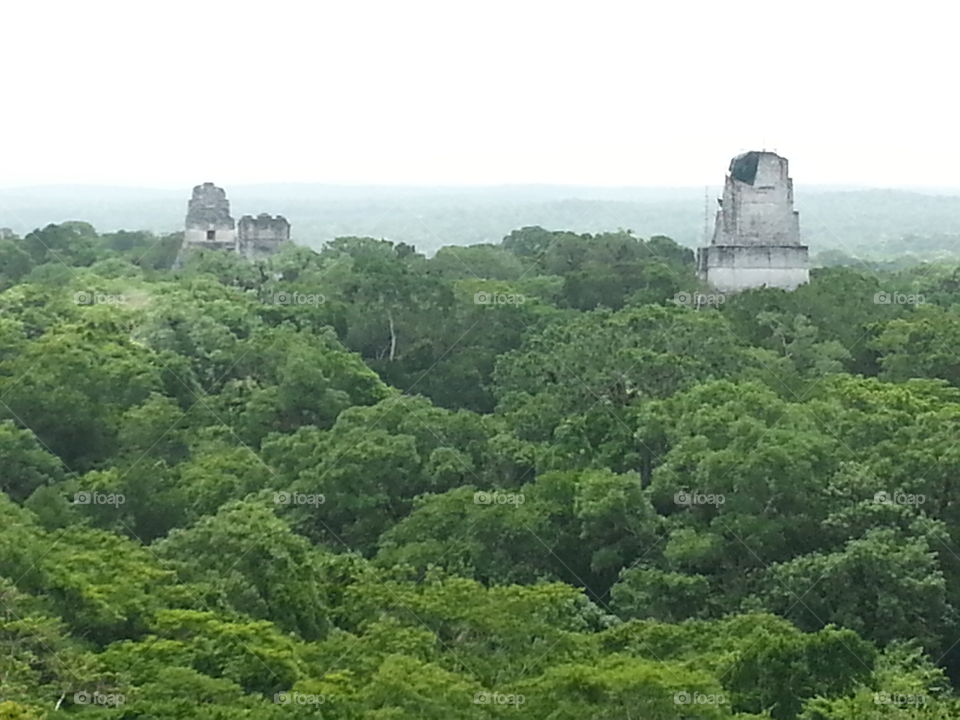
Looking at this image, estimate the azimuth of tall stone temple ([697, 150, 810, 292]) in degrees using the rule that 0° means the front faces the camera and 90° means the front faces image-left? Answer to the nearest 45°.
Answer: approximately 180°
